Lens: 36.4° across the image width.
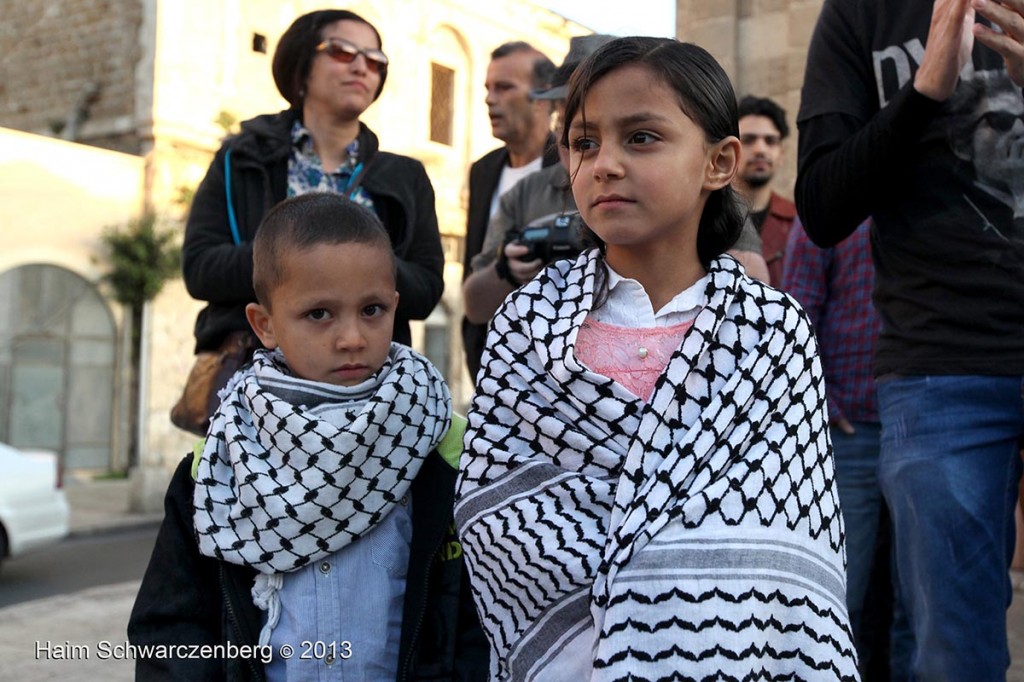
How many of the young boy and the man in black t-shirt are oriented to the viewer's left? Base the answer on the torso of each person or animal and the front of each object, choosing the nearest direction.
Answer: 0

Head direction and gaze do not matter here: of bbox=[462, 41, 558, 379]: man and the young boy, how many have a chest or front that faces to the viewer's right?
0

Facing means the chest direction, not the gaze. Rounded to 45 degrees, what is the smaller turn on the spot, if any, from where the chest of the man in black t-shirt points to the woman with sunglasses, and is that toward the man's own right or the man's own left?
approximately 135° to the man's own right

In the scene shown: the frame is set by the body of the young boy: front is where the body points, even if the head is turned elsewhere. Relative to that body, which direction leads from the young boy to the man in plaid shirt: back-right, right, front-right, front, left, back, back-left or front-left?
back-left
